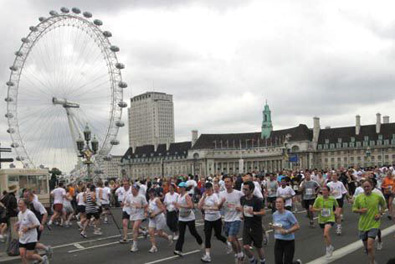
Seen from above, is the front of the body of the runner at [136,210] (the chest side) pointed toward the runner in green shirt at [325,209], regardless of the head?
no

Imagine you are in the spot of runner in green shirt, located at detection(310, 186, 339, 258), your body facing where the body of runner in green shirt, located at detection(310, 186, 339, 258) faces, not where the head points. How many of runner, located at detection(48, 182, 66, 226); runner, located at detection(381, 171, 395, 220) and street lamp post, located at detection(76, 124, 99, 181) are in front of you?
0

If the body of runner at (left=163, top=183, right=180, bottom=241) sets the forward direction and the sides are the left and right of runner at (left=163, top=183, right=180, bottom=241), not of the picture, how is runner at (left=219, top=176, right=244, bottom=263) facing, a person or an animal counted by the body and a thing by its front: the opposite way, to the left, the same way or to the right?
the same way

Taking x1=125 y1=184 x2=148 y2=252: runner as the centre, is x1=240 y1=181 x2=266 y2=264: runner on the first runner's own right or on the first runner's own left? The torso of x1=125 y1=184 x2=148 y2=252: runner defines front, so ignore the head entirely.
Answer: on the first runner's own left

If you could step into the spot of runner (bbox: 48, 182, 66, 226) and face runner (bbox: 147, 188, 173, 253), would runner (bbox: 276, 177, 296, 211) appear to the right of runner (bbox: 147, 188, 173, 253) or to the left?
left

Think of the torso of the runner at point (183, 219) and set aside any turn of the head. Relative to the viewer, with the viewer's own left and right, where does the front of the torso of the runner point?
facing the viewer and to the left of the viewer

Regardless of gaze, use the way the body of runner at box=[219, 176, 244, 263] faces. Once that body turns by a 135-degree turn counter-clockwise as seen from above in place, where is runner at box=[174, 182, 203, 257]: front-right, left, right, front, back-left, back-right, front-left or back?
back-left

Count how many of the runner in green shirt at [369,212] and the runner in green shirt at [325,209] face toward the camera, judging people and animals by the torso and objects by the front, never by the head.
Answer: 2

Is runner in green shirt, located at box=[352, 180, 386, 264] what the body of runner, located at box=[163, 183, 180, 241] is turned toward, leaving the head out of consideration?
no

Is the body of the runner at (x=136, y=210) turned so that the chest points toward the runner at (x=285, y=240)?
no

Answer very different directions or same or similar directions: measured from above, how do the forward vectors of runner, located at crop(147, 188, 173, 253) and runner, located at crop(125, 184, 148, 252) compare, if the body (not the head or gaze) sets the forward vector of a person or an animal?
same or similar directions

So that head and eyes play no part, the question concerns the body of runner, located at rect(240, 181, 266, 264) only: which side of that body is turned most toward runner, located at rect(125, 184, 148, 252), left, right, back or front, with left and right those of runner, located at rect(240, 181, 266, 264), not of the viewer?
right

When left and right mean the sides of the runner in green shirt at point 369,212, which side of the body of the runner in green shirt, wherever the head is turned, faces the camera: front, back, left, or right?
front

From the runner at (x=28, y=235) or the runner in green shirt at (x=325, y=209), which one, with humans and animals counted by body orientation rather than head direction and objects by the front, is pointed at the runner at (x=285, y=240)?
the runner in green shirt

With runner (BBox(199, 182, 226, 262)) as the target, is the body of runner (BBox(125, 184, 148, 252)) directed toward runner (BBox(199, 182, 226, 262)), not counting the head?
no

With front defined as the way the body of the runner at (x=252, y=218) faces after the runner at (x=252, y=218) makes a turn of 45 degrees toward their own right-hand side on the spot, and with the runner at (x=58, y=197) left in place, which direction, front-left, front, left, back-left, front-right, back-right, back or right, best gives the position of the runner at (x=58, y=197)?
front-right
